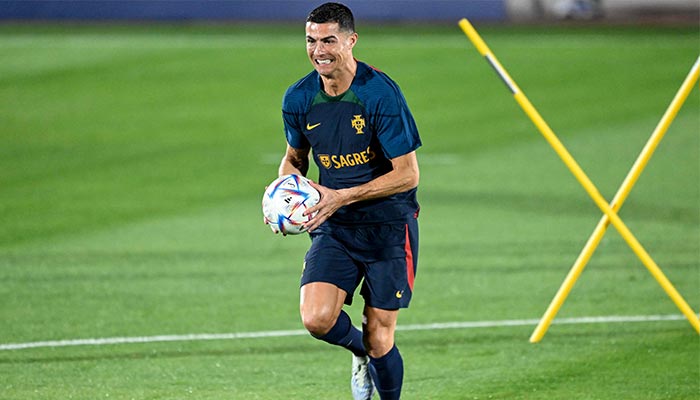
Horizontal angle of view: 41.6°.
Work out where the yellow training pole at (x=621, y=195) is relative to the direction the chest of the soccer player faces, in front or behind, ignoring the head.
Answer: behind

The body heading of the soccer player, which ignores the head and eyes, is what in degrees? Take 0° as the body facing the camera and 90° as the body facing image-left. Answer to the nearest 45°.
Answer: approximately 45°

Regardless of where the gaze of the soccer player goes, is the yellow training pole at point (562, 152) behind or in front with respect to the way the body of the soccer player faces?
behind
